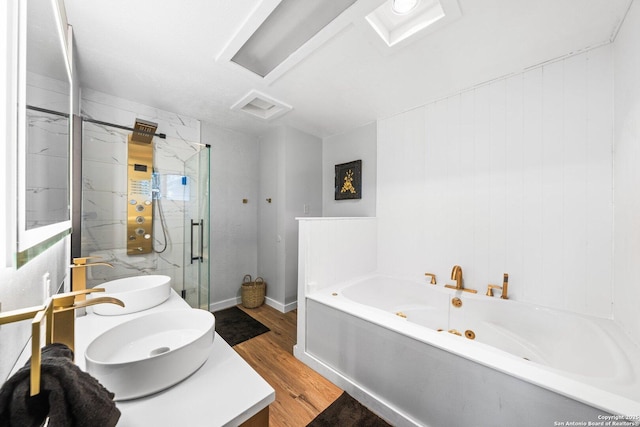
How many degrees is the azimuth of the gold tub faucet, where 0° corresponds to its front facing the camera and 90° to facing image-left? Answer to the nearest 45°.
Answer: approximately 45°

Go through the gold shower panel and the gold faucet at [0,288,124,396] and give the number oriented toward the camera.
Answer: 1

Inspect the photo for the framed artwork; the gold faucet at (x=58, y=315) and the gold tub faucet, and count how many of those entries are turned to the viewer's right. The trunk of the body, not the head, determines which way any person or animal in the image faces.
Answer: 1

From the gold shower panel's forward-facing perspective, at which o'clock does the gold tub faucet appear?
The gold tub faucet is roughly at 10 o'clock from the gold shower panel.

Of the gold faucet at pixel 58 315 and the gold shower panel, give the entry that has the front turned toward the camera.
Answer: the gold shower panel

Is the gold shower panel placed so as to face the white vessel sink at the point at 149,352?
yes

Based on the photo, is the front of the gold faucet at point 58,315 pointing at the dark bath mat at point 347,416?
yes

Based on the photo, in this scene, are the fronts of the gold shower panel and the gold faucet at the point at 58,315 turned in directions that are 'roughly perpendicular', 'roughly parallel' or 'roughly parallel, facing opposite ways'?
roughly perpendicular

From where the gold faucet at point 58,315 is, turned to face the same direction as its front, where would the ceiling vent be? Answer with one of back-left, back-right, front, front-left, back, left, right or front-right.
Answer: front-left

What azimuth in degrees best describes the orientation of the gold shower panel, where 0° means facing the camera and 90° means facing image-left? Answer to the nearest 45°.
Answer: approximately 0°

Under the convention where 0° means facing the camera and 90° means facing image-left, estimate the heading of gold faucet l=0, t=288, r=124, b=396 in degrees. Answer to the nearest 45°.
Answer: approximately 270°

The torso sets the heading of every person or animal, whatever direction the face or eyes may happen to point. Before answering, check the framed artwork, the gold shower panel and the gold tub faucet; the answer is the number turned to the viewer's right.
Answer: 0

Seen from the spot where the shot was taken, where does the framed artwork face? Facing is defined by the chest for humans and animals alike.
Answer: facing the viewer and to the left of the viewer
